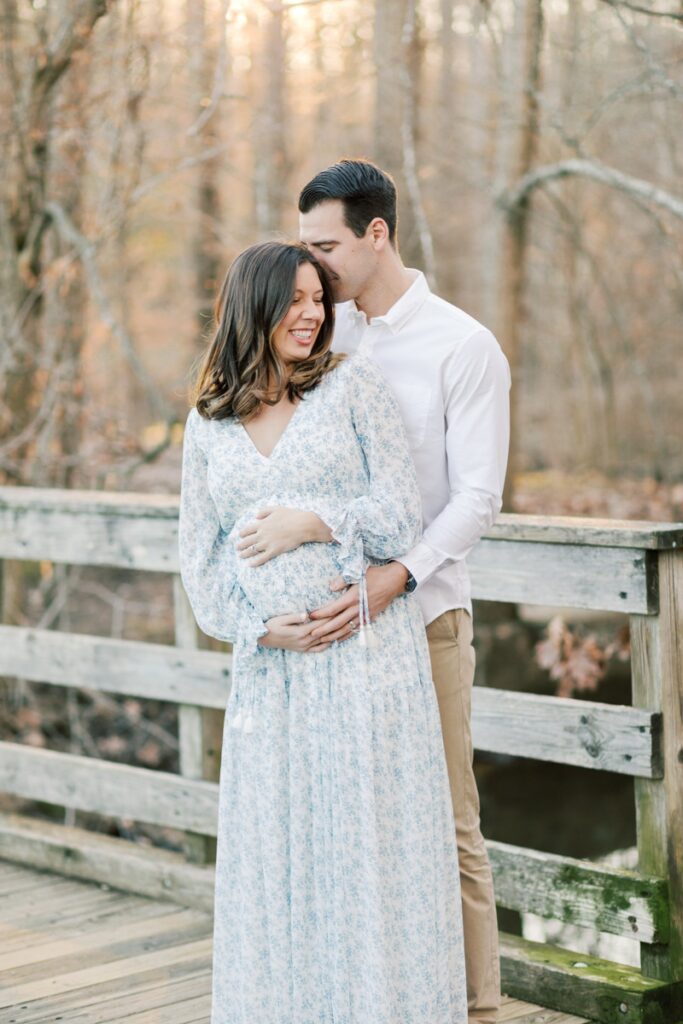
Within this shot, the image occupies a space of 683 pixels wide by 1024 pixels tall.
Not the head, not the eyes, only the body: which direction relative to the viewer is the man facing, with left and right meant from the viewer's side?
facing the viewer and to the left of the viewer
